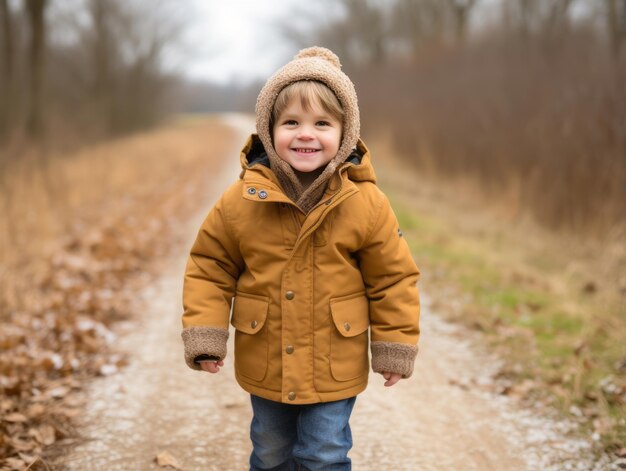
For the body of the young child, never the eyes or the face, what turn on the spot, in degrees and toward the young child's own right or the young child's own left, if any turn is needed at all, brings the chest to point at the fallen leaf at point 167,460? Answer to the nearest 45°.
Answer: approximately 135° to the young child's own right

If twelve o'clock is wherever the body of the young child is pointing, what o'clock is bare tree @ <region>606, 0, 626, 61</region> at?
The bare tree is roughly at 7 o'clock from the young child.

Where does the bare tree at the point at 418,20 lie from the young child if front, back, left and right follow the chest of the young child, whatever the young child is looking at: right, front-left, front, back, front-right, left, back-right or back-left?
back

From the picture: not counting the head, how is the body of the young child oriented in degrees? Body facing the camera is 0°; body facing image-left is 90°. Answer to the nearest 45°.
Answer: approximately 0°
